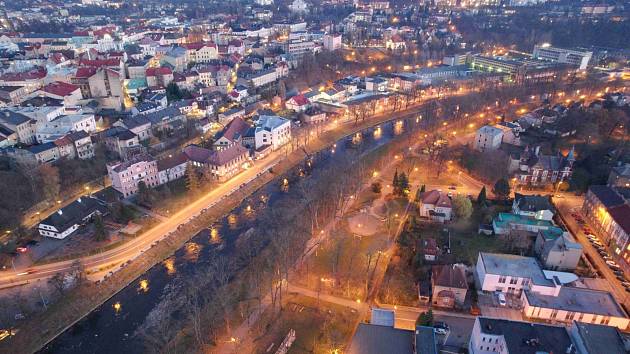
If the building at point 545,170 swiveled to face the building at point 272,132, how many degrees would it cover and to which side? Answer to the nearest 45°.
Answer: approximately 90° to its right

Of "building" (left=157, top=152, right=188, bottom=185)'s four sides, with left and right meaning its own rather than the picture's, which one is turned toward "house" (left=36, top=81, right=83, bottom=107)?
back

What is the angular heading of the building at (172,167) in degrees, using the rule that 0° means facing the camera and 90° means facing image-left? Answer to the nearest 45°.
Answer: approximately 315°

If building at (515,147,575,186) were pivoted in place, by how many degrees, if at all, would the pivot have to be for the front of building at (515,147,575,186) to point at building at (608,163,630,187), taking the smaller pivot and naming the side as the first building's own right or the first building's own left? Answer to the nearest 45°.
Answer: approximately 90° to the first building's own left

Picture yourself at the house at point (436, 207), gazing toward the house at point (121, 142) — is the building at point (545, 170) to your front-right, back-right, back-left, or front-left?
back-right

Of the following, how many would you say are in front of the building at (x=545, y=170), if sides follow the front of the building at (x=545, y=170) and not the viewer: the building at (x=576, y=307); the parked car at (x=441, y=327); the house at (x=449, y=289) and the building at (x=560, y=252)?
4

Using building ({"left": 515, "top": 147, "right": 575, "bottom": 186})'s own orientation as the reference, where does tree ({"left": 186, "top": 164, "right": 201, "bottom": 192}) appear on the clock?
The tree is roughly at 2 o'clock from the building.

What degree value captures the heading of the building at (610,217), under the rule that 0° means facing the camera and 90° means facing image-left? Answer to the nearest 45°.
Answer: approximately 45°

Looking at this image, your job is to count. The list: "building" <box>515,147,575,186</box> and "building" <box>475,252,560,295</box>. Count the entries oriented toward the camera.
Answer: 2
